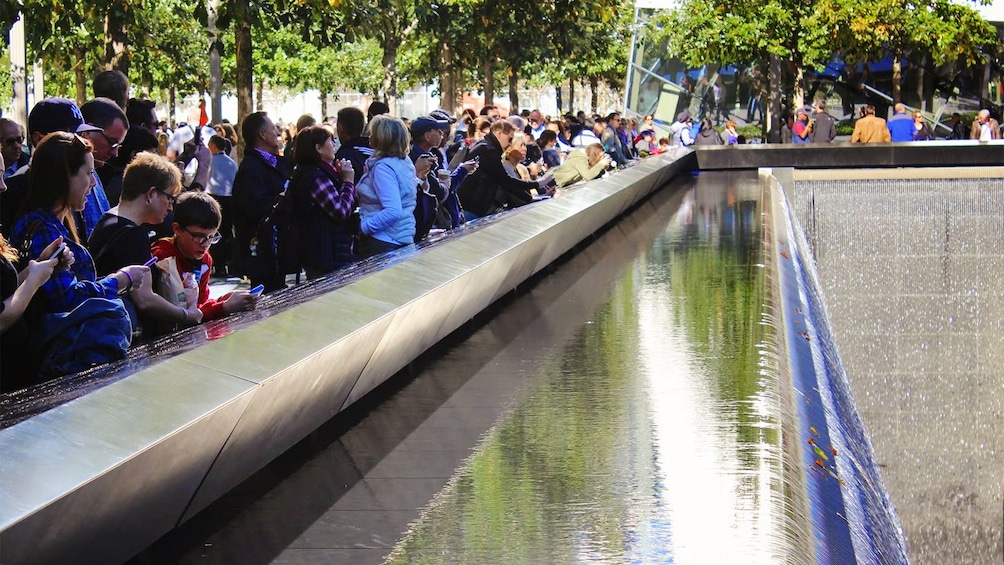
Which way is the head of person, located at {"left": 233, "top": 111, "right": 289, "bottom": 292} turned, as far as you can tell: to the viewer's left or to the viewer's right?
to the viewer's right

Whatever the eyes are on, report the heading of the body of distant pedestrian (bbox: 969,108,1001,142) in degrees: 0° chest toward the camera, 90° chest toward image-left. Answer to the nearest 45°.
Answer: approximately 0°

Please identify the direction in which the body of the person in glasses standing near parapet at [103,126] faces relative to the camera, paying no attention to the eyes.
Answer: to the viewer's right

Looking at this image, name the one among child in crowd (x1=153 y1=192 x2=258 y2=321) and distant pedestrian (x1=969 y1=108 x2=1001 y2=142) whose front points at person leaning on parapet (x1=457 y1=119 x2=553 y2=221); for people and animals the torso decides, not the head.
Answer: the distant pedestrian

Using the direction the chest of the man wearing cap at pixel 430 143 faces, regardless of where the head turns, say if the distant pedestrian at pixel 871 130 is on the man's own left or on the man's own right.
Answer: on the man's own left

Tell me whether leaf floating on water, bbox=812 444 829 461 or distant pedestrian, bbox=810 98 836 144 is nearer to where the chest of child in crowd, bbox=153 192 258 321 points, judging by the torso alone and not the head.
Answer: the leaf floating on water

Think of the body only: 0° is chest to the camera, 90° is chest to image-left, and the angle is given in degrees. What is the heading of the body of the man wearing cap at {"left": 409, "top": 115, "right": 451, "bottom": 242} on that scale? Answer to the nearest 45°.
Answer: approximately 270°

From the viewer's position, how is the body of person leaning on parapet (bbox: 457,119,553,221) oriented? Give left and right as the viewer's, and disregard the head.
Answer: facing to the right of the viewer

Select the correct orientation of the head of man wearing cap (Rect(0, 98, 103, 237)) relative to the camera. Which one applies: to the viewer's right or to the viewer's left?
to the viewer's right

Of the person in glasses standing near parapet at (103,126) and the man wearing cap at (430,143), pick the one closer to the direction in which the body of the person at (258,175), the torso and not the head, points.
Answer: the man wearing cap

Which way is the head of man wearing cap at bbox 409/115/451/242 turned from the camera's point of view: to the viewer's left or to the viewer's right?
to the viewer's right

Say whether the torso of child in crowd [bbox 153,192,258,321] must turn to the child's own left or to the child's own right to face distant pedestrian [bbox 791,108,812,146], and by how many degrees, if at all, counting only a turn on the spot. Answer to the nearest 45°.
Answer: approximately 90° to the child's own left
